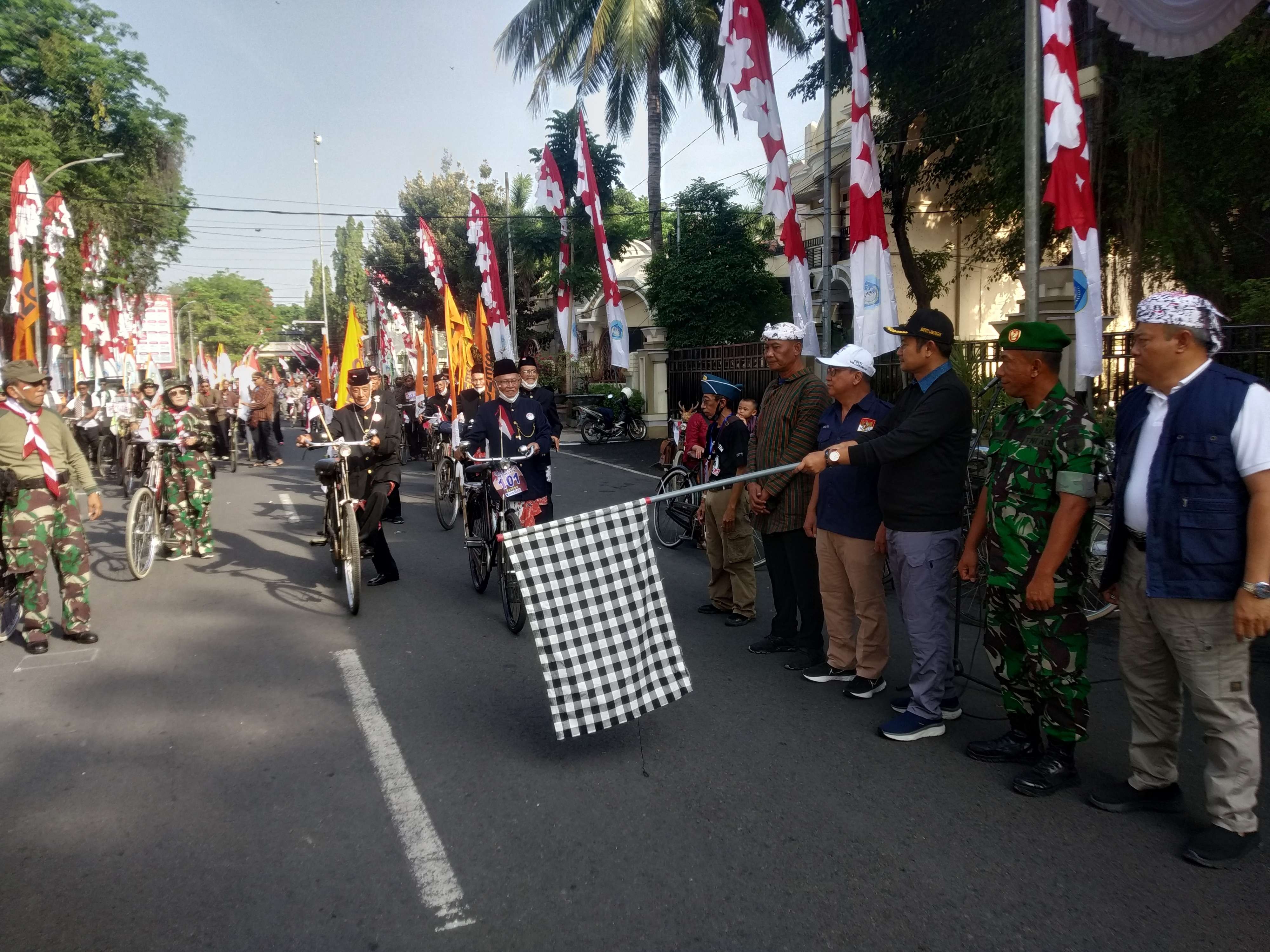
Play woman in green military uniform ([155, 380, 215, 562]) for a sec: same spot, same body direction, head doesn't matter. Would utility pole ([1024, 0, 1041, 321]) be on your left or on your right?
on your left

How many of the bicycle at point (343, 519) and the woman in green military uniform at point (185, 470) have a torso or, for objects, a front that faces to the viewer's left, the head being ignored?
0

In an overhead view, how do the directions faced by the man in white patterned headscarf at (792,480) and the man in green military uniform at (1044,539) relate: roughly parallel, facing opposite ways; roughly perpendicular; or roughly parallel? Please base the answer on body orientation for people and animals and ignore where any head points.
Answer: roughly parallel

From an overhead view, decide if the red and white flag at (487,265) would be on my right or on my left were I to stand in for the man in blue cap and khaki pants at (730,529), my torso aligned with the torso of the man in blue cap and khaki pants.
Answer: on my right

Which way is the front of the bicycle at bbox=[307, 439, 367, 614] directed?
toward the camera

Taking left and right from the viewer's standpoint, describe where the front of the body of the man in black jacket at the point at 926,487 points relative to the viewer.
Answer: facing to the left of the viewer

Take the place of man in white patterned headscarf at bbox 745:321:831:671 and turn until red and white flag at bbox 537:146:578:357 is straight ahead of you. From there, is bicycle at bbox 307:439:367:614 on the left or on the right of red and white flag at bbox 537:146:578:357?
left

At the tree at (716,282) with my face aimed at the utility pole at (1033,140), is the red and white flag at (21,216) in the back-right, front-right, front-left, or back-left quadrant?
front-right

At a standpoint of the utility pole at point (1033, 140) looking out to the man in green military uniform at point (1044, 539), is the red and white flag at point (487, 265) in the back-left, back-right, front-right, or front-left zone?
back-right

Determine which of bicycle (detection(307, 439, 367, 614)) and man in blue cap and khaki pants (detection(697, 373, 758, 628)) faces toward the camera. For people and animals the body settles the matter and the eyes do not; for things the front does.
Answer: the bicycle

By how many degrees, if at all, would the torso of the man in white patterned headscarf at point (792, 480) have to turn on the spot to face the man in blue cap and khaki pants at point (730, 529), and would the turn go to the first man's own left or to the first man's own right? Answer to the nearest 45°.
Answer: approximately 135° to the first man's own right

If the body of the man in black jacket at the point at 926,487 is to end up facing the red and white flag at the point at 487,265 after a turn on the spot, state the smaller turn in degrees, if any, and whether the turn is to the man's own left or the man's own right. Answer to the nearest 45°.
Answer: approximately 45° to the man's own right

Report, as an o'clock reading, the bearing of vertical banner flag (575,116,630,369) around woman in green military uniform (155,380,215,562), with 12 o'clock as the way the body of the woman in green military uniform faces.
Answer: The vertical banner flag is roughly at 8 o'clock from the woman in green military uniform.

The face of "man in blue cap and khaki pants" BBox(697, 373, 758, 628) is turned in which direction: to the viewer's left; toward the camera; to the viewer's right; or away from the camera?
to the viewer's left

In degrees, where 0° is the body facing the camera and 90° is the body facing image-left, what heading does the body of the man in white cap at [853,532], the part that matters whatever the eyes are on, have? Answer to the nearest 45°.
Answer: approximately 45°

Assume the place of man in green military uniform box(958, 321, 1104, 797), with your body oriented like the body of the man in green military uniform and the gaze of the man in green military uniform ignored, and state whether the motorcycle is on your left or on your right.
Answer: on your right

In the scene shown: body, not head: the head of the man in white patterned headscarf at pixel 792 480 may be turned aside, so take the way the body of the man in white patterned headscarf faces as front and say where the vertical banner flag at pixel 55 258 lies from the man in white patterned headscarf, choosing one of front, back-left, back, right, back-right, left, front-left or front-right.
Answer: right

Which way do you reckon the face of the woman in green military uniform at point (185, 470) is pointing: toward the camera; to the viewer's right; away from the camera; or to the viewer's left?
toward the camera

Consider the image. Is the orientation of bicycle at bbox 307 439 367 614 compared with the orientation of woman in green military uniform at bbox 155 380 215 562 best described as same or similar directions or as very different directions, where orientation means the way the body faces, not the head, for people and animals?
same or similar directions
